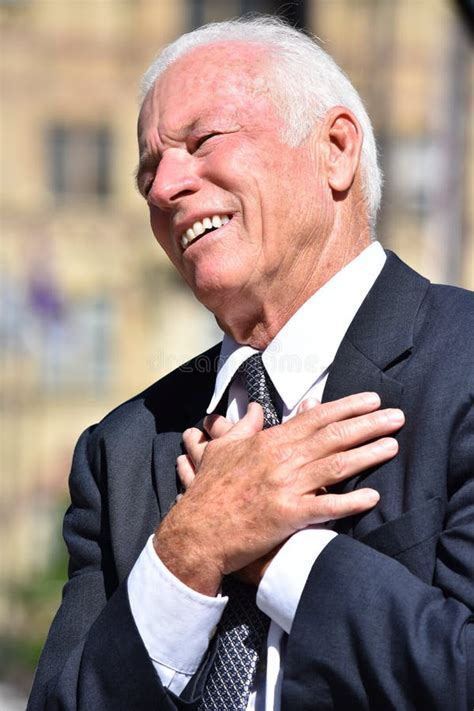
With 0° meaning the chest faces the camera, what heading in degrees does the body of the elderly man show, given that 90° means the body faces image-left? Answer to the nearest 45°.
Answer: approximately 45°

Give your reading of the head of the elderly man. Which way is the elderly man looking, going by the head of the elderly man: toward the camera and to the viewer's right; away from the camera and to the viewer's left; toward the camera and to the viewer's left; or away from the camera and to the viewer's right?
toward the camera and to the viewer's left
